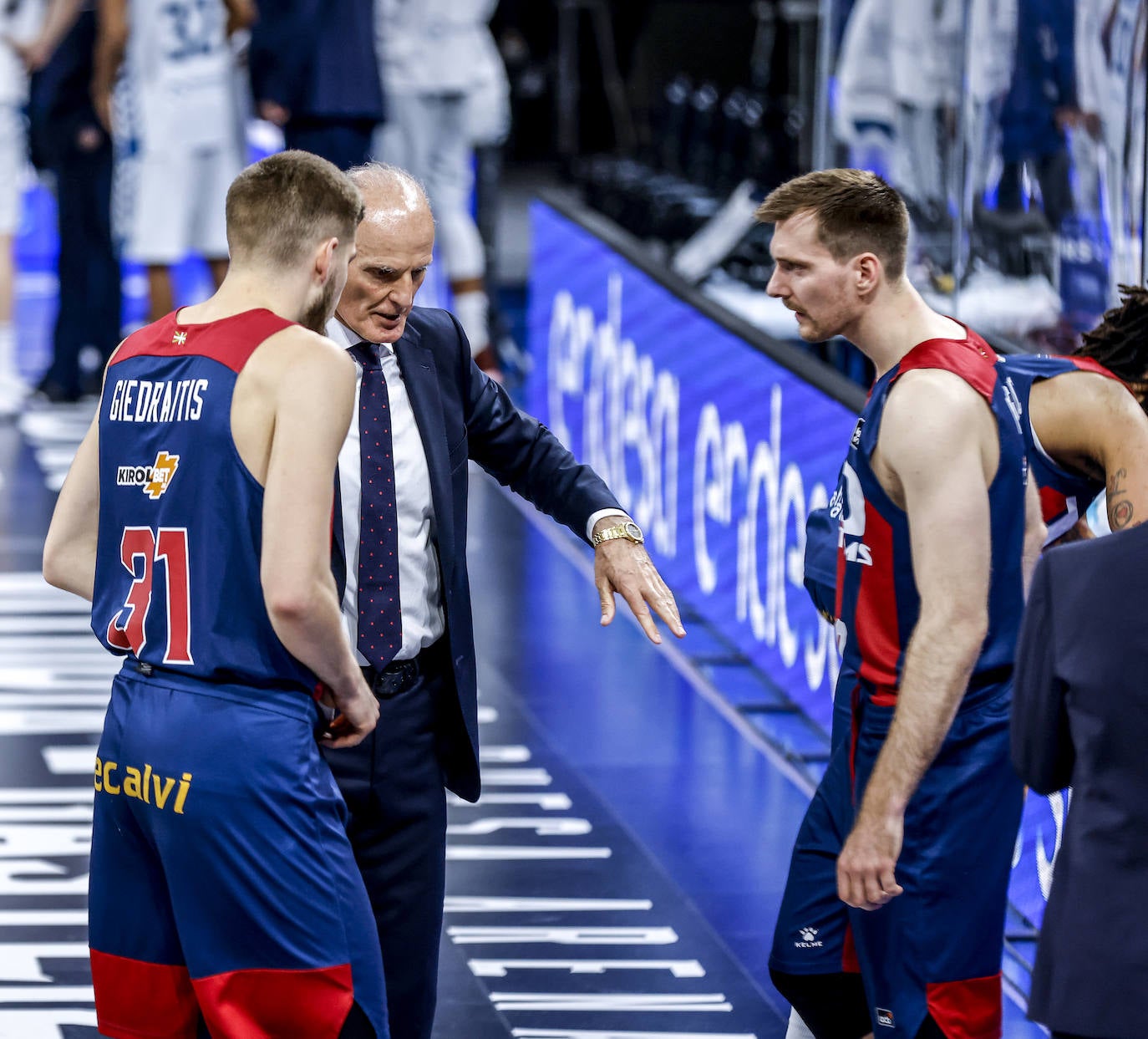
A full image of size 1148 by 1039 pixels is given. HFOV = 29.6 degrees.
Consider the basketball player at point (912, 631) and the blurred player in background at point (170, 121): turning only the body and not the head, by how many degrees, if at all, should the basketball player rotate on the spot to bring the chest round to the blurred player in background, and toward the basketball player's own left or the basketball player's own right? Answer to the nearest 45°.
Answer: approximately 45° to the basketball player's own right

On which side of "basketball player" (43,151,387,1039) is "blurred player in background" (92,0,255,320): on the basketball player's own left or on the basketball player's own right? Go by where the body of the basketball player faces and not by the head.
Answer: on the basketball player's own left

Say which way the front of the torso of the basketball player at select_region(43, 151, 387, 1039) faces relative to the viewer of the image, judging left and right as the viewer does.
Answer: facing away from the viewer and to the right of the viewer

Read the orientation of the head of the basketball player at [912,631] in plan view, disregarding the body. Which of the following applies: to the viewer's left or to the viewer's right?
to the viewer's left

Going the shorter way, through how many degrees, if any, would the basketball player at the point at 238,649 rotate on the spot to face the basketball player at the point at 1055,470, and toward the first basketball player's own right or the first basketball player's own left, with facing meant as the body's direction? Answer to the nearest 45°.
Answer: approximately 45° to the first basketball player's own right

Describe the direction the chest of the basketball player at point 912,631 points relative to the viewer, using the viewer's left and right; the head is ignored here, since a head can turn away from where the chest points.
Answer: facing to the left of the viewer

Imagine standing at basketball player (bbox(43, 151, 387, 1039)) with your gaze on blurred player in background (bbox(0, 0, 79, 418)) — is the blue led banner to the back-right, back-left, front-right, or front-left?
front-right

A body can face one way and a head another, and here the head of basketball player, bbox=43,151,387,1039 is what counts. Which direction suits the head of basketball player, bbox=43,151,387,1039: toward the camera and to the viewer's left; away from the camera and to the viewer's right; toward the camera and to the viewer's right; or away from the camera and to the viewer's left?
away from the camera and to the viewer's right

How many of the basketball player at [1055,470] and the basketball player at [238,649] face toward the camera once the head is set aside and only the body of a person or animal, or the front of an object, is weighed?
0

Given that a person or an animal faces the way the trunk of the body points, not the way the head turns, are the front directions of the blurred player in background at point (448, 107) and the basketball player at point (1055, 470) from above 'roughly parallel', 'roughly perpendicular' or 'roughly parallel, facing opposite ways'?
roughly perpendicular

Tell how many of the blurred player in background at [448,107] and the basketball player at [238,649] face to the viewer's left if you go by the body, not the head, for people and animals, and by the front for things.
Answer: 0
